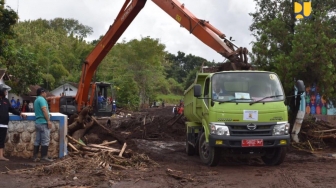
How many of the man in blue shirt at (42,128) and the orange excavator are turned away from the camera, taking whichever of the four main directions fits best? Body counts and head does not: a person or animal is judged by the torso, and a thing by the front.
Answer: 0

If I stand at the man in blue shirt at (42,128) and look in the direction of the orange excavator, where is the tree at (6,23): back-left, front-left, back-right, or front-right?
front-left

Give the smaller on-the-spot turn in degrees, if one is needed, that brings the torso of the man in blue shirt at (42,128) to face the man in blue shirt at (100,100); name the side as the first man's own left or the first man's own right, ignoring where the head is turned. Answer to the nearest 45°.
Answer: approximately 90° to the first man's own left

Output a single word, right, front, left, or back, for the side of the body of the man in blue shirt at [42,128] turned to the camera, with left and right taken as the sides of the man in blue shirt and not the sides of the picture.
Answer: right

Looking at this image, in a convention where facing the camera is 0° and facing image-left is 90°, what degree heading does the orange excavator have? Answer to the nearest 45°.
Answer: approximately 315°

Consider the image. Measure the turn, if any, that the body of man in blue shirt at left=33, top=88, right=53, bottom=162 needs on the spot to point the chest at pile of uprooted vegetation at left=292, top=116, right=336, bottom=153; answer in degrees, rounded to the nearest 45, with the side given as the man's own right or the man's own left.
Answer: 0° — they already face it

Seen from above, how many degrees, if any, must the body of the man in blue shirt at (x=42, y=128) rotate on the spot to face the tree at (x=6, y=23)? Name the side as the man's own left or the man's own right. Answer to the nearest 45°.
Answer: approximately 90° to the man's own left

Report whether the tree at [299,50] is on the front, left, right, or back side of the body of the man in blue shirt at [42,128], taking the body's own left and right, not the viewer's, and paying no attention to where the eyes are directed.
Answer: front

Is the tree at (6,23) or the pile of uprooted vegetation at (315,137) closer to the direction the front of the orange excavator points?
the pile of uprooted vegetation

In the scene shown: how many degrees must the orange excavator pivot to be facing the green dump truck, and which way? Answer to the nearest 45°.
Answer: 0° — it already faces it
